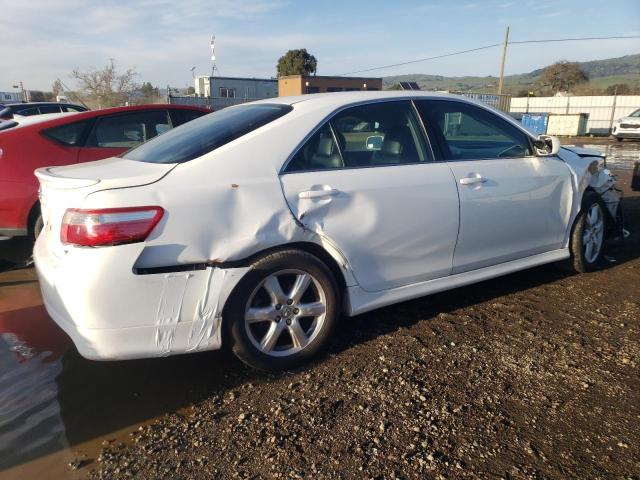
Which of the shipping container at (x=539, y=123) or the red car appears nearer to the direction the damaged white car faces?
the shipping container

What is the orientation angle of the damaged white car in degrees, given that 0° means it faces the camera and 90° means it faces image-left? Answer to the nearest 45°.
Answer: approximately 225°

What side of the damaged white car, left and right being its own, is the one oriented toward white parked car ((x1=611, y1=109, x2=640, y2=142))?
front

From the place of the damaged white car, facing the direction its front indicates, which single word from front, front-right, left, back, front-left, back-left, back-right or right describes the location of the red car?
left

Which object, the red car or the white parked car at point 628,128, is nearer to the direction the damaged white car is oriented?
the white parked car

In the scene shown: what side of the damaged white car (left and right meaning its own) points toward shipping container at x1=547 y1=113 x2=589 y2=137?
front

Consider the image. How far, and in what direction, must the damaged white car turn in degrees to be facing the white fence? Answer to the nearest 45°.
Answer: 0° — it already faces it

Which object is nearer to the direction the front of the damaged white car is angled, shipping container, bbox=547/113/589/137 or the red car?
the shipping container
